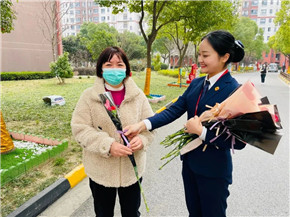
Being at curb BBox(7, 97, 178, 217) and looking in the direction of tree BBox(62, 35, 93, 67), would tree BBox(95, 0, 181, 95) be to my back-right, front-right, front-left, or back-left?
front-right

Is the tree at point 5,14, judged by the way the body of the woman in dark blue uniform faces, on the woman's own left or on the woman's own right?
on the woman's own right

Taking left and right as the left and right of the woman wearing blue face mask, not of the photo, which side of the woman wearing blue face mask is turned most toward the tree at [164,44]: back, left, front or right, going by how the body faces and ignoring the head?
back

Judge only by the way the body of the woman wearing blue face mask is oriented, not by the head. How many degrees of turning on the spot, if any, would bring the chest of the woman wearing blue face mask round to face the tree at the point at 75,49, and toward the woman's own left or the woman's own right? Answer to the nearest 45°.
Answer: approximately 180°

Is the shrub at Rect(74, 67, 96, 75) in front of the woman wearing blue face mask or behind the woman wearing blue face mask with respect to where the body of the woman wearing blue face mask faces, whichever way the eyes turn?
behind

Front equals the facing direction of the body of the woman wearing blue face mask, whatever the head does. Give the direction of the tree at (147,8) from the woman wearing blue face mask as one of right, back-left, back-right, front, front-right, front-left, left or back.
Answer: back

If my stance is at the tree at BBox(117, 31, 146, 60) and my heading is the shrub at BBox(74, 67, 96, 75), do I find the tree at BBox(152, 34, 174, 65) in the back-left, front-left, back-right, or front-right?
back-left

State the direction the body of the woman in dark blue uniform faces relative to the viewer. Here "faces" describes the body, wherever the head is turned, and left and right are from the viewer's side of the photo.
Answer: facing the viewer and to the left of the viewer

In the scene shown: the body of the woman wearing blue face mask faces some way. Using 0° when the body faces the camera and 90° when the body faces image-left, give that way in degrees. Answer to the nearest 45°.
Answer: approximately 0°

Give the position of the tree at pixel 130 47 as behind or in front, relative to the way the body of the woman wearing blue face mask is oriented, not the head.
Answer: behind

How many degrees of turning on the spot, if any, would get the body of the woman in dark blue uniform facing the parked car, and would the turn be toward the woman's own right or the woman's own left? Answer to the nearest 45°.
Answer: approximately 135° to the woman's own right

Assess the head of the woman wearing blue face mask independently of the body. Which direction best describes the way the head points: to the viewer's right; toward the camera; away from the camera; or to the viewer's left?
toward the camera

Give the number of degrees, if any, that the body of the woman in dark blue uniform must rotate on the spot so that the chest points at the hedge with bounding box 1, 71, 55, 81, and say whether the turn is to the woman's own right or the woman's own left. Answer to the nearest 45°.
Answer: approximately 90° to the woman's own right

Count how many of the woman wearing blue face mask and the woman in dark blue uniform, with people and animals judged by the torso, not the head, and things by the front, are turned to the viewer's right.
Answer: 0

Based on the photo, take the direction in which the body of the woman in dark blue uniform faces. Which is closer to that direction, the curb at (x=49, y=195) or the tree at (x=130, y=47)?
the curb
